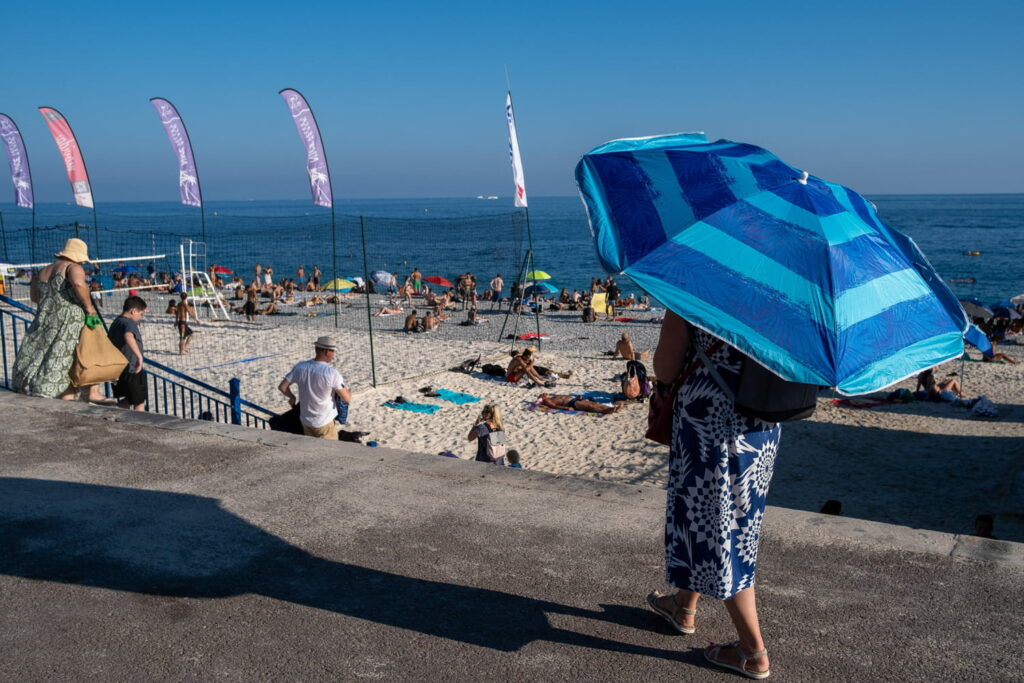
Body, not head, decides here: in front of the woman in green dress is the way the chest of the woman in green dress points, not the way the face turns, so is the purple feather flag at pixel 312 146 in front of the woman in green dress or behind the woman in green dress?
in front
